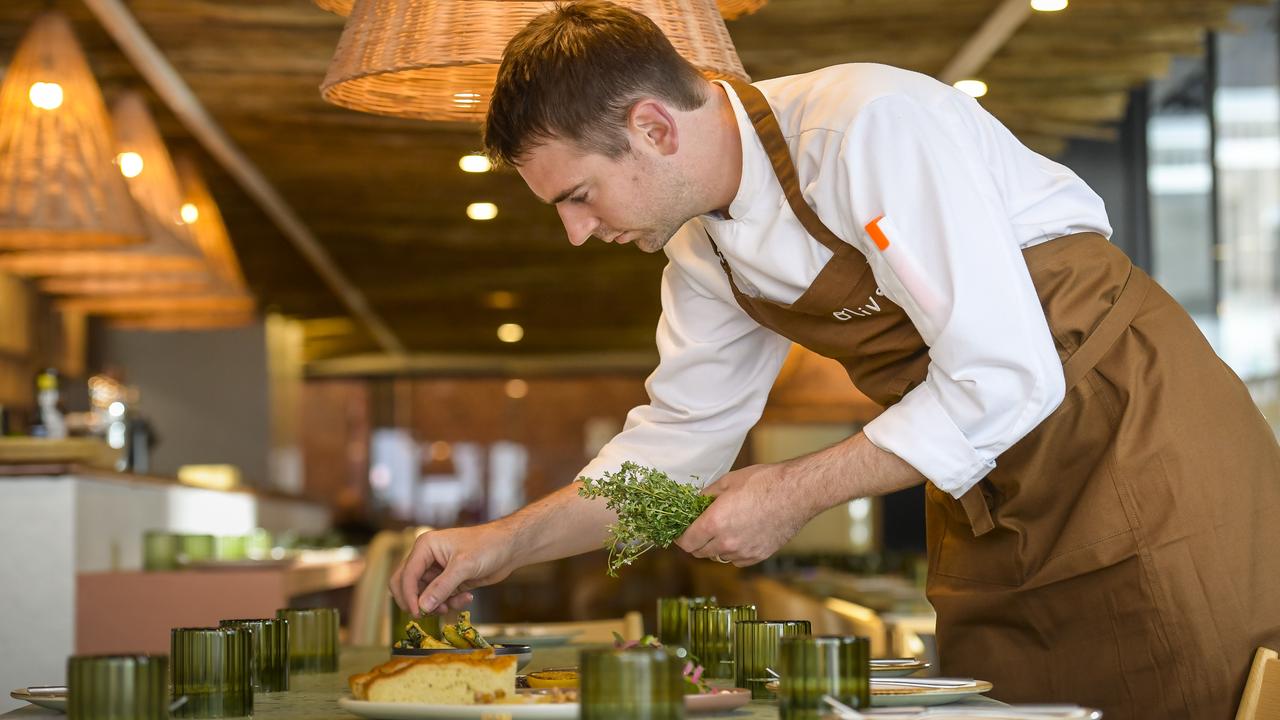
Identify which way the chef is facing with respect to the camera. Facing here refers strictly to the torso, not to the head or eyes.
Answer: to the viewer's left

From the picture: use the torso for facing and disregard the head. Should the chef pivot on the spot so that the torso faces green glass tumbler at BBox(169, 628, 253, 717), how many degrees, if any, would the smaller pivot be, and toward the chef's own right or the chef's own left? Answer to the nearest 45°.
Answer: approximately 45° to the chef's own left

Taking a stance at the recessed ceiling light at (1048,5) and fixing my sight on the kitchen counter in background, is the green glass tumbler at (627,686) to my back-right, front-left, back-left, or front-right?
front-left

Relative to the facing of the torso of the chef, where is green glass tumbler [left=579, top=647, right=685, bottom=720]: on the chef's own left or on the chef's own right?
on the chef's own left

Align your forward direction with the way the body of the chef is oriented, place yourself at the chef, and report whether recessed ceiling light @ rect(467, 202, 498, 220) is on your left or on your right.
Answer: on your right

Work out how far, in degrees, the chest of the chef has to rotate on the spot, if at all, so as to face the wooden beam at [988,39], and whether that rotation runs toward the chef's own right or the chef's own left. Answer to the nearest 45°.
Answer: approximately 90° to the chef's own right

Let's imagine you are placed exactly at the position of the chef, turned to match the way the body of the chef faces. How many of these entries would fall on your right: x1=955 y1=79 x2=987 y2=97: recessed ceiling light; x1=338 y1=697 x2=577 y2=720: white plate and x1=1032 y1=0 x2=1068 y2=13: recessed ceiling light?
2
